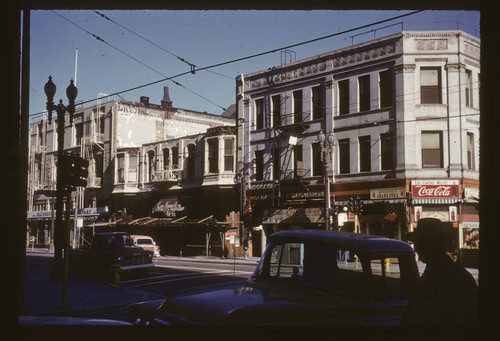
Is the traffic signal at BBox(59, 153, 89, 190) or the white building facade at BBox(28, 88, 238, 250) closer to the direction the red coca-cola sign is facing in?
the traffic signal

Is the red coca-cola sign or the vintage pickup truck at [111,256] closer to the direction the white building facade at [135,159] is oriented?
the vintage pickup truck

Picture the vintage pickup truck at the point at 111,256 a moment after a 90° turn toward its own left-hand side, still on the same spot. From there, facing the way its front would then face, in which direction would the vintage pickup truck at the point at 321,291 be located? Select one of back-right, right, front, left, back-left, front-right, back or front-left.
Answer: back-right

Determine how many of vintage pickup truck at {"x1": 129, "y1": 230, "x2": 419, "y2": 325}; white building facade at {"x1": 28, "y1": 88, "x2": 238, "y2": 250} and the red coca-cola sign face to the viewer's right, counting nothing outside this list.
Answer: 0

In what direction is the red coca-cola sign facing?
toward the camera

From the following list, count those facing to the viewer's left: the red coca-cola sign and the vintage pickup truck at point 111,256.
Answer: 0

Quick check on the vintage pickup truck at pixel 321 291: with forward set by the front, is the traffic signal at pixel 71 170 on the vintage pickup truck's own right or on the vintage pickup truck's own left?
on the vintage pickup truck's own right

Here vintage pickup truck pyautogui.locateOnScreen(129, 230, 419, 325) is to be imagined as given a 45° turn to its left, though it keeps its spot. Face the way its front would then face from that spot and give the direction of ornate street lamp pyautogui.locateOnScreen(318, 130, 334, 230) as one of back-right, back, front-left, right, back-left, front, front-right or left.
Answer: back

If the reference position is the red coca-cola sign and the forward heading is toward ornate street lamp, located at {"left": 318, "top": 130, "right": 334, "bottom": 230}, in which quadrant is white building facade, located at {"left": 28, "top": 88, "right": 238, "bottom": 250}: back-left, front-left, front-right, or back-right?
front-right

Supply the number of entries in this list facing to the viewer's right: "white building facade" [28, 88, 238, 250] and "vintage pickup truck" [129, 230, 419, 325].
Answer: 0

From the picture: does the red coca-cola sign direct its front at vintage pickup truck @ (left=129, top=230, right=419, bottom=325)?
yes

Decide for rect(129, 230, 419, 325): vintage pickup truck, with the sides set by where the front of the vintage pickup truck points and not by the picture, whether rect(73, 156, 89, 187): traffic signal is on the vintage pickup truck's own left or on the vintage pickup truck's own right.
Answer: on the vintage pickup truck's own right

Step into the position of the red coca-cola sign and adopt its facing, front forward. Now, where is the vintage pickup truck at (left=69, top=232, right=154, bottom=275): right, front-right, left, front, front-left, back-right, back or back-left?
front-right

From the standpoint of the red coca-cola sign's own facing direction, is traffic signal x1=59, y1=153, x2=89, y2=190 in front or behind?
in front

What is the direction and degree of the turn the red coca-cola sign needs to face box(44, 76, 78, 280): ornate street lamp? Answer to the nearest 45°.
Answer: approximately 45° to its right

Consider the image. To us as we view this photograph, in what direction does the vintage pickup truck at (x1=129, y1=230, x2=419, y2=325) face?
facing the viewer and to the left of the viewer
